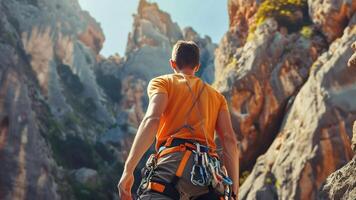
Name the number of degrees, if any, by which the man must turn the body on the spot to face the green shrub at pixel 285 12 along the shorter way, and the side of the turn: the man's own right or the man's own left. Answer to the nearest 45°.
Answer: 0° — they already face it

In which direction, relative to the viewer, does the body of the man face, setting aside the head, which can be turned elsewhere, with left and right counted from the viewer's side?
facing away from the viewer

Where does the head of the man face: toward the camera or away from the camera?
away from the camera
